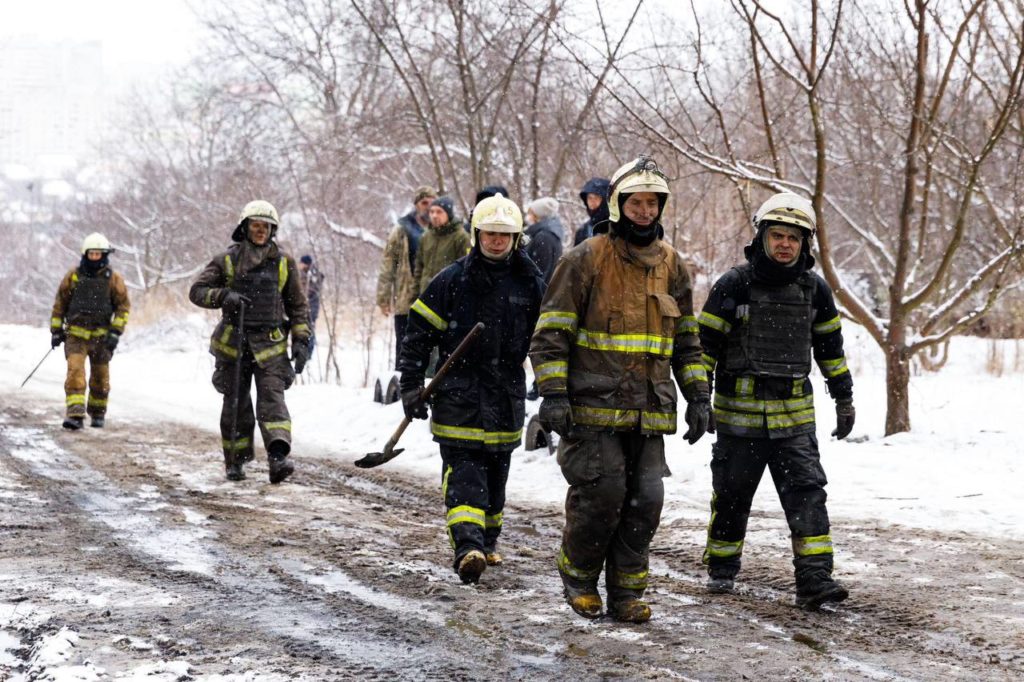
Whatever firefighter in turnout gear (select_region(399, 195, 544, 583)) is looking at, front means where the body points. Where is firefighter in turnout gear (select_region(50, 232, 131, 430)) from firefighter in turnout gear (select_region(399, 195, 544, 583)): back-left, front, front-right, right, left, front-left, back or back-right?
back-right

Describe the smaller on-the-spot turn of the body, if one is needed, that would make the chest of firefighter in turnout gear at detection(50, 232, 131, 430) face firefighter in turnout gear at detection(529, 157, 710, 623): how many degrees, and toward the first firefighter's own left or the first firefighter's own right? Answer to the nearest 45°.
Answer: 0° — they already face them

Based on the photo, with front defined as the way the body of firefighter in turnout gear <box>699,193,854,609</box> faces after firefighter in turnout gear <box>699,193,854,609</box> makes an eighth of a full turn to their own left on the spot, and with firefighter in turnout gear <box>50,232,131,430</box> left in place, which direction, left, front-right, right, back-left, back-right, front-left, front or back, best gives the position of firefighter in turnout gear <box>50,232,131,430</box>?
back

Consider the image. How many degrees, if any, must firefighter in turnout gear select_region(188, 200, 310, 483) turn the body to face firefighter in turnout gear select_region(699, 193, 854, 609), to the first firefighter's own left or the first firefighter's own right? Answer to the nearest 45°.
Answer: approximately 45° to the first firefighter's own left

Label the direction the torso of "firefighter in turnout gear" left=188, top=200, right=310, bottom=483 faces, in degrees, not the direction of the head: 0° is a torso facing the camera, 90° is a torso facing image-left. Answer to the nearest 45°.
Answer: approximately 0°

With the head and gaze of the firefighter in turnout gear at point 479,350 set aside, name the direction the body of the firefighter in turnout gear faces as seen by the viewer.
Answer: toward the camera

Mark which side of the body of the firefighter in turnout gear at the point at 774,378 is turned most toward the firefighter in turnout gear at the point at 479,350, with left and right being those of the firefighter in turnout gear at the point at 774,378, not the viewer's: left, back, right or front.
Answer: right

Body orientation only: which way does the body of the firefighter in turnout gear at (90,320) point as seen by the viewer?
toward the camera

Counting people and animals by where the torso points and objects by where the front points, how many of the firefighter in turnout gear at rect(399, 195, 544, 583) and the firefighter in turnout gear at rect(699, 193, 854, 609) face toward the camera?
2

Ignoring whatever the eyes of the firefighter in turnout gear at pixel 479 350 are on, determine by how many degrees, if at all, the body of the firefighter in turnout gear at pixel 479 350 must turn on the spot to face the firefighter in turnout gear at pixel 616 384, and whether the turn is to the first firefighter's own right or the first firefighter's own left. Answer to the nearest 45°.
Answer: approximately 45° to the first firefighter's own left

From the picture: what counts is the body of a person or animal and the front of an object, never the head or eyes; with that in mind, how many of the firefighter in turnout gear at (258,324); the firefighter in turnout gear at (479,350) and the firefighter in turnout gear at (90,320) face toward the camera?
3
